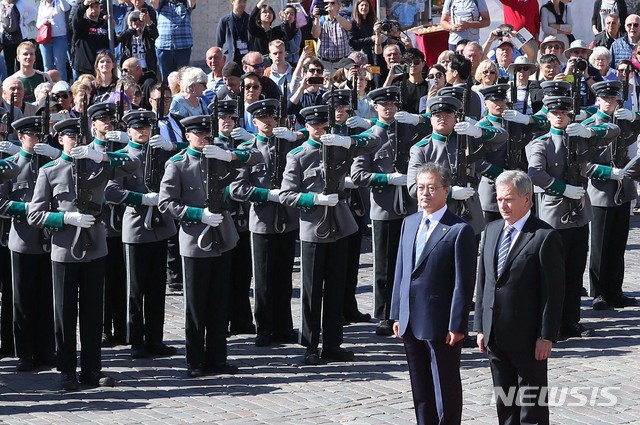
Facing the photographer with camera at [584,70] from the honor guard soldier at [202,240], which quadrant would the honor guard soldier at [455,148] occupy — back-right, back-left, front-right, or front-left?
front-right

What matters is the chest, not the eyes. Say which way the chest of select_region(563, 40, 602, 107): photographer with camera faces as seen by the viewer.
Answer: toward the camera

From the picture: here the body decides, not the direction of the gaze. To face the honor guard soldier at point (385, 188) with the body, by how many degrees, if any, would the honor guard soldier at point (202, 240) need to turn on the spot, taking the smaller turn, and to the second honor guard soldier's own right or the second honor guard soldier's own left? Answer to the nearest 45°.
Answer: approximately 90° to the second honor guard soldier's own left

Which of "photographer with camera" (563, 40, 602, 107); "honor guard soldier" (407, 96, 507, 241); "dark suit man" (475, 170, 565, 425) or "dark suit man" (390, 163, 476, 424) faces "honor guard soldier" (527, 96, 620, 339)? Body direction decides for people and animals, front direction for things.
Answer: the photographer with camera

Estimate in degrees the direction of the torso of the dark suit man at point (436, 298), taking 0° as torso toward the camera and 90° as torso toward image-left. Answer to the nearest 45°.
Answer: approximately 45°

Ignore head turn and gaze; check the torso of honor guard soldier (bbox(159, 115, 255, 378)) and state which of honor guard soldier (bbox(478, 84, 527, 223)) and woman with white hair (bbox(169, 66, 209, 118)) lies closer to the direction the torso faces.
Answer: the honor guard soldier

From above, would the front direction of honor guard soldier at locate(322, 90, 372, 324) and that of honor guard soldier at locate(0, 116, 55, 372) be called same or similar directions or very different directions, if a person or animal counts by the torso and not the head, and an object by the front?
same or similar directions

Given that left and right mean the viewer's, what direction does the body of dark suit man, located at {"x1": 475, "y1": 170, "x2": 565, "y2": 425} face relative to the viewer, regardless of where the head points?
facing the viewer and to the left of the viewer

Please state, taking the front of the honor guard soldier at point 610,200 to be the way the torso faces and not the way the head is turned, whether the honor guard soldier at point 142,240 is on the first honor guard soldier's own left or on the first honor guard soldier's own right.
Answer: on the first honor guard soldier's own right

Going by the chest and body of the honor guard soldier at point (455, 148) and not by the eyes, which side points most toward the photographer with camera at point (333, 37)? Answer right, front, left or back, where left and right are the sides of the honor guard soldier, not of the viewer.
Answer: back

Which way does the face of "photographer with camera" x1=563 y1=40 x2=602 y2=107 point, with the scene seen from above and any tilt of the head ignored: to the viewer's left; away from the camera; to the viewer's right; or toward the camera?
toward the camera

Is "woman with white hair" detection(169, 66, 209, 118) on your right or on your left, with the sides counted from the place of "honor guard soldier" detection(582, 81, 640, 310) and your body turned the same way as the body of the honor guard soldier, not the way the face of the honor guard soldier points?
on your right

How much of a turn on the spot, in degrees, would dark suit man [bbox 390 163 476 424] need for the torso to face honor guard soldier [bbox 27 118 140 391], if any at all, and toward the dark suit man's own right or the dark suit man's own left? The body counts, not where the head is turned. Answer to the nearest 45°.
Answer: approximately 90° to the dark suit man's own right

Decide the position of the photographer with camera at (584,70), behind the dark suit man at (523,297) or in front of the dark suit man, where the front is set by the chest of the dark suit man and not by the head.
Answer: behind

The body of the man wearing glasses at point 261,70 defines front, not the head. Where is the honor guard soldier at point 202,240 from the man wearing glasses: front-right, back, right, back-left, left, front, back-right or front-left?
front-right

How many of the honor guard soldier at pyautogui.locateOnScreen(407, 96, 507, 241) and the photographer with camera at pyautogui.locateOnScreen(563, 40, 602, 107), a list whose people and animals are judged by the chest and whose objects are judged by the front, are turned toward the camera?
2

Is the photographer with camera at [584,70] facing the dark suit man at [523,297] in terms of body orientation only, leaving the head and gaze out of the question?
yes

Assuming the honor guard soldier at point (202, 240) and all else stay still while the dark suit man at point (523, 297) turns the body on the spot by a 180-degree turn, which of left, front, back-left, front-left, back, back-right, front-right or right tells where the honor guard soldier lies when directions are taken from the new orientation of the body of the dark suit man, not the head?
left

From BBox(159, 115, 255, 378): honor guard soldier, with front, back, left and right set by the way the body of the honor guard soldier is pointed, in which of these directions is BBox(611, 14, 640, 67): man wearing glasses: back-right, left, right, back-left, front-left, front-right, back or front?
left
